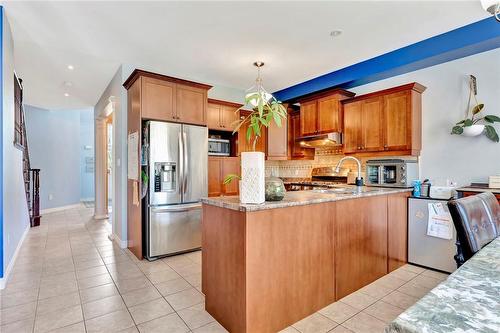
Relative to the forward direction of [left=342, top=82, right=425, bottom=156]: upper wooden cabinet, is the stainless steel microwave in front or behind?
in front

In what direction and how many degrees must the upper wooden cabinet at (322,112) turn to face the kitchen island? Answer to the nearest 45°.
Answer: approximately 45° to its left

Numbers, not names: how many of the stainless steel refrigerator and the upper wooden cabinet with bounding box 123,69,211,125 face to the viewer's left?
0

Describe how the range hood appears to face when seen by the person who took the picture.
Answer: facing the viewer and to the left of the viewer

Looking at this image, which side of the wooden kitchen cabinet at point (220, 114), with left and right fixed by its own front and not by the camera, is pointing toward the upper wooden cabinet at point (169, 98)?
right
